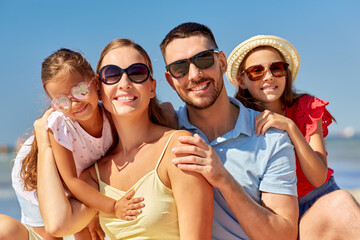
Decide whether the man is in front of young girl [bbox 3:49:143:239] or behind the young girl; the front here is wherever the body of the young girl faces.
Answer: in front

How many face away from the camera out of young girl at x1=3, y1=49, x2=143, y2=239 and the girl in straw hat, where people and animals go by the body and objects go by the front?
0

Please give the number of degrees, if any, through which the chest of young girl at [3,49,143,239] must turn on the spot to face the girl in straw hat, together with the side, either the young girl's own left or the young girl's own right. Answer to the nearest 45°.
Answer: approximately 45° to the young girl's own left

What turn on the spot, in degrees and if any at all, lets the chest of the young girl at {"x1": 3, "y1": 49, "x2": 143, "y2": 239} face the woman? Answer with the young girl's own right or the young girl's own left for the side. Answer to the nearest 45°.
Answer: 0° — they already face them

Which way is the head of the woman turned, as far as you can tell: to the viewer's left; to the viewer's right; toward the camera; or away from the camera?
toward the camera

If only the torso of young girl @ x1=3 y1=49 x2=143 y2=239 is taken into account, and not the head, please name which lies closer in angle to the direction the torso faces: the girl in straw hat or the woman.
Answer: the woman

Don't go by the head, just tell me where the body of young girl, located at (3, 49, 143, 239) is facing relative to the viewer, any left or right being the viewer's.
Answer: facing the viewer and to the right of the viewer

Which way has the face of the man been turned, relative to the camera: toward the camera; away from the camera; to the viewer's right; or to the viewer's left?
toward the camera

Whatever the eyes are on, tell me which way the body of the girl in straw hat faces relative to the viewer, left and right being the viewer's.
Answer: facing the viewer and to the left of the viewer

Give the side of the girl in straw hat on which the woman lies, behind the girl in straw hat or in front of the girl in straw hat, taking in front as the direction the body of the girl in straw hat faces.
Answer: in front
